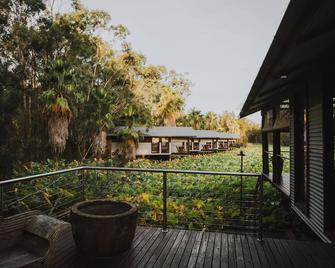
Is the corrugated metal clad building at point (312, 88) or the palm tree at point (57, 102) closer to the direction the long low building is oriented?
the corrugated metal clad building

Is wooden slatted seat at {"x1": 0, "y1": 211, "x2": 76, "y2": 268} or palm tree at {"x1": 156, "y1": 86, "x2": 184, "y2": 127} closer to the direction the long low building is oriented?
the wooden slatted seat

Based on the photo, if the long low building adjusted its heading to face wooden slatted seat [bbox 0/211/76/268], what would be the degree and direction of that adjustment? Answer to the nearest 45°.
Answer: approximately 45° to its right

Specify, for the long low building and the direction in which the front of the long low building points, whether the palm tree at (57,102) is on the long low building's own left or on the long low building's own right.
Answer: on the long low building's own right

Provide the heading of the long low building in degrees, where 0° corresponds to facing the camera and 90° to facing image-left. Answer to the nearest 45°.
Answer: approximately 315°

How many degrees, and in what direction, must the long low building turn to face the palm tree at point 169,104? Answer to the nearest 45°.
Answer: approximately 135° to its left
